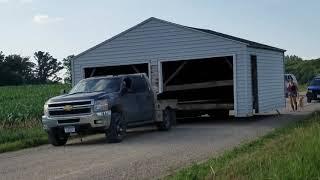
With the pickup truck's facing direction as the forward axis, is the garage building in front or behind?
behind

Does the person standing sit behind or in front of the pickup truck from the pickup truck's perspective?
behind

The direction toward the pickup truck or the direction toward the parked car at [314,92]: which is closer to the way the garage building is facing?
the pickup truck

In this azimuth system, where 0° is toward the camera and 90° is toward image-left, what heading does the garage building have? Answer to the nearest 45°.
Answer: approximately 45°

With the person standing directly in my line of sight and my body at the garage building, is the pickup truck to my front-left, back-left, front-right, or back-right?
back-right

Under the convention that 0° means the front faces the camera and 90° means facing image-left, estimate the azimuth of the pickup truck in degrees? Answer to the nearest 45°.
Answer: approximately 45°
